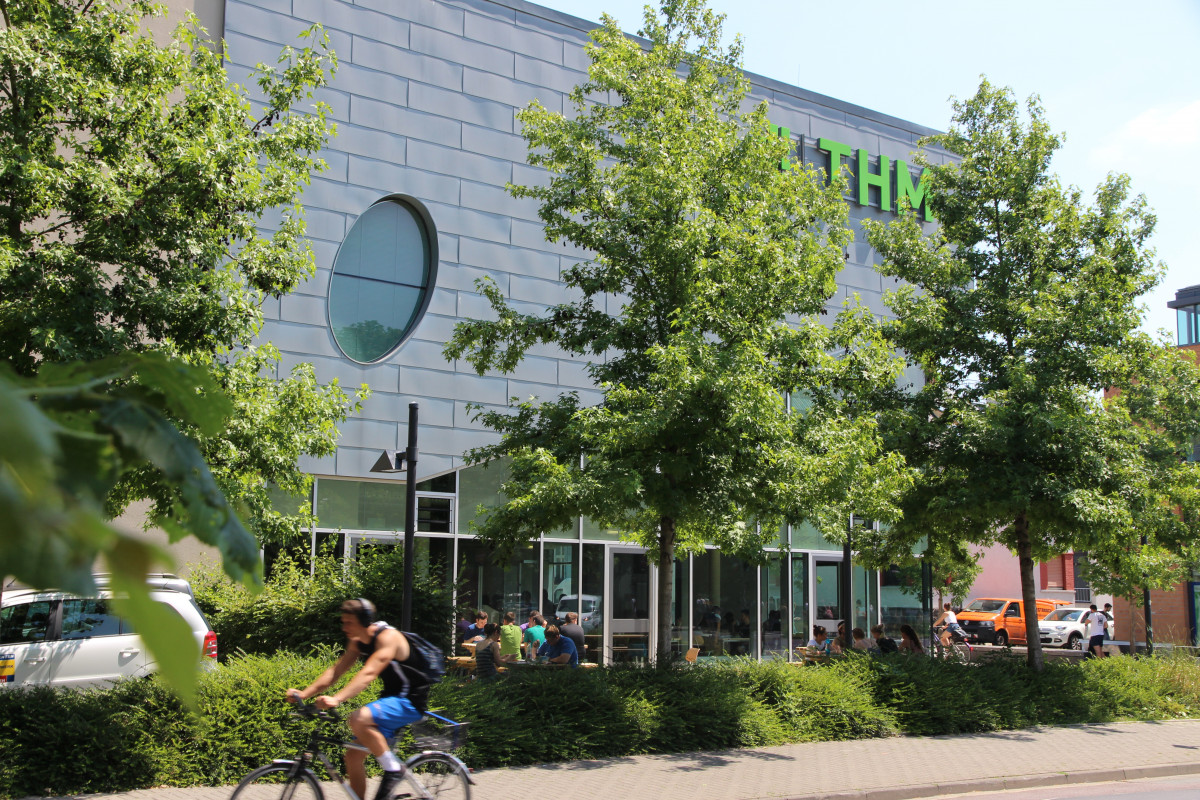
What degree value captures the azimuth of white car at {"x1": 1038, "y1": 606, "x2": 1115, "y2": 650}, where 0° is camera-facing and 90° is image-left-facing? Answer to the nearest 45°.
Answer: approximately 45°

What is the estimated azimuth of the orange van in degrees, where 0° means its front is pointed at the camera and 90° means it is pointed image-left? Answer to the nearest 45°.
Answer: approximately 45°

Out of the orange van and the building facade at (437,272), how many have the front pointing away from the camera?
0

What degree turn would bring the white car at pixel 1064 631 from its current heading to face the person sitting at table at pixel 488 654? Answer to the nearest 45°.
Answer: approximately 45° to its left

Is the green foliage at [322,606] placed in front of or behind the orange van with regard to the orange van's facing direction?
in front

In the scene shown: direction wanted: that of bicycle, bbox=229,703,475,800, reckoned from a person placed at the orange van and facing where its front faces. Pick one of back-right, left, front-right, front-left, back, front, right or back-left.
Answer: front-left

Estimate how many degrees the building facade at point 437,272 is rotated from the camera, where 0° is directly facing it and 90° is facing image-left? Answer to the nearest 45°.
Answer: approximately 315°

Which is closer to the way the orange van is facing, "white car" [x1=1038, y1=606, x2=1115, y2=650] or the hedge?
the hedge

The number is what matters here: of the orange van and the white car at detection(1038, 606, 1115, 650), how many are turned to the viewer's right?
0

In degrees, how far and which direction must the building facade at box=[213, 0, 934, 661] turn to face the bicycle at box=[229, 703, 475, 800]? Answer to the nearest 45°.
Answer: approximately 45° to its right

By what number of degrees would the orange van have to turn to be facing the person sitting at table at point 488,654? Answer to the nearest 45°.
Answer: approximately 45° to its left

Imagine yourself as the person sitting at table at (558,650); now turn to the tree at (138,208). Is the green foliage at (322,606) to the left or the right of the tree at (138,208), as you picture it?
right

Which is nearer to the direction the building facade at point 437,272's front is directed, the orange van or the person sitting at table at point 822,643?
the person sitting at table

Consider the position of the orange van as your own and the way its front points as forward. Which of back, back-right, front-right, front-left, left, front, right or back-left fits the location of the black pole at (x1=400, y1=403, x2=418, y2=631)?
front-left

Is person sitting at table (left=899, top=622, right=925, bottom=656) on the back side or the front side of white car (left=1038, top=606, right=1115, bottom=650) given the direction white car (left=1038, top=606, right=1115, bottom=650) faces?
on the front side
